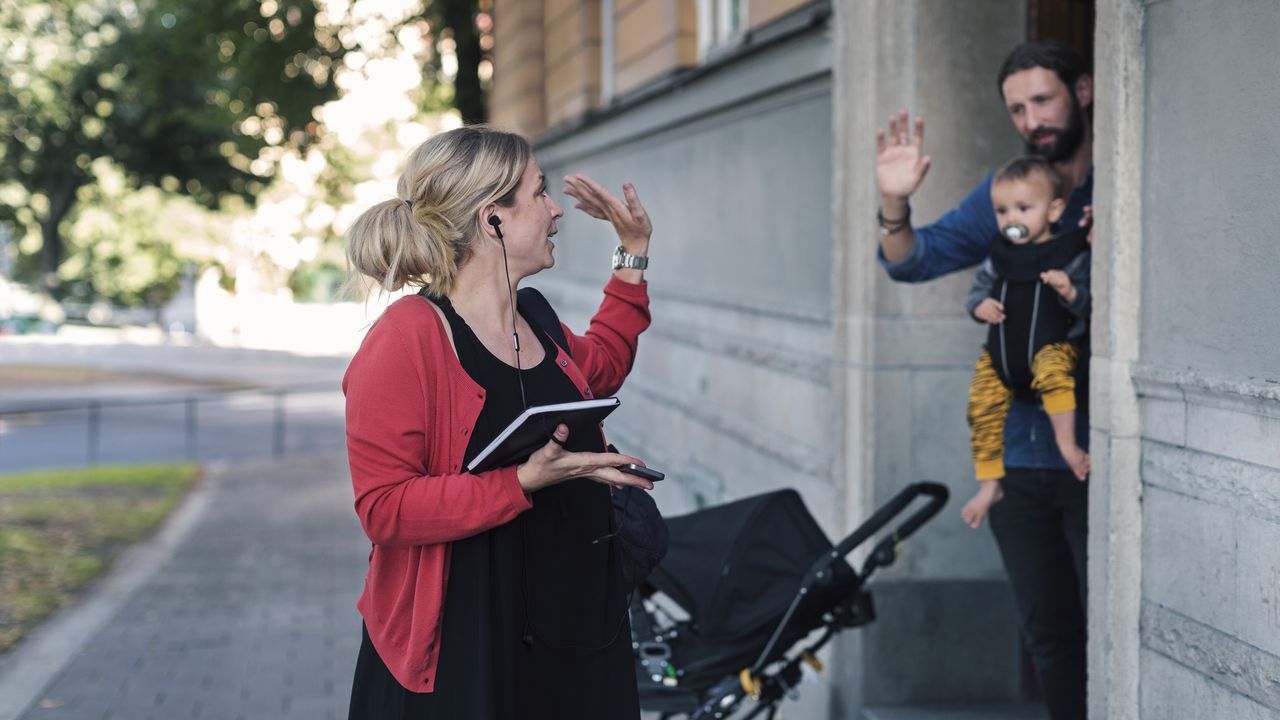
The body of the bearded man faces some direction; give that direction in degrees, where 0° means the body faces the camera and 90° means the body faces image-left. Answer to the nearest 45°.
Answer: approximately 45°

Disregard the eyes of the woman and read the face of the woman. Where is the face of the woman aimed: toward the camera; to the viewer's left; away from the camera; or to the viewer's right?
to the viewer's right

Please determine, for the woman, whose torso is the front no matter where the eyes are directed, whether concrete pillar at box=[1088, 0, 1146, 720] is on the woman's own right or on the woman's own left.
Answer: on the woman's own left

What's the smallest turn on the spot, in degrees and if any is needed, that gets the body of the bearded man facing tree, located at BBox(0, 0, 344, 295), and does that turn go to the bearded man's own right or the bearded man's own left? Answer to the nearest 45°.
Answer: approximately 90° to the bearded man's own right

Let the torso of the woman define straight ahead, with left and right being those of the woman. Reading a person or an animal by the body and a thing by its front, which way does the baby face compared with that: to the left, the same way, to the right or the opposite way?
to the right

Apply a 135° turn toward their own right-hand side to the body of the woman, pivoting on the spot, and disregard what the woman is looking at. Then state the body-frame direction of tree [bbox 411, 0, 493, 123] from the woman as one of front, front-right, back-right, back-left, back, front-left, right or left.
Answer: right

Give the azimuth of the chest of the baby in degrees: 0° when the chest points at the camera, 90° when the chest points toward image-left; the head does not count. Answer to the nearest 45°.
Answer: approximately 45°

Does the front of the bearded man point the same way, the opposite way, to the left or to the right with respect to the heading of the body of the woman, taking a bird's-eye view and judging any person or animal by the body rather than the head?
to the right

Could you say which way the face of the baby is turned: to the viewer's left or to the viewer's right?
to the viewer's left

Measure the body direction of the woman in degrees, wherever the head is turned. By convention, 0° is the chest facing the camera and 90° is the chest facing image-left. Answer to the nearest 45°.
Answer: approximately 315°

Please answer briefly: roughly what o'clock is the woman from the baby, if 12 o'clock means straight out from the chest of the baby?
The woman is roughly at 12 o'clock from the baby.
